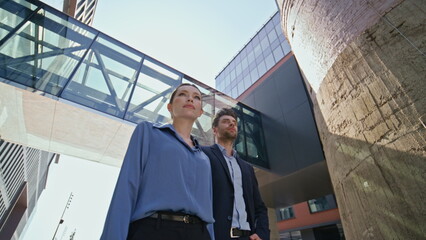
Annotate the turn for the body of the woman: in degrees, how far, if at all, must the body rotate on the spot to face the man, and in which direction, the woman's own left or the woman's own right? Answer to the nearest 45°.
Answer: approximately 90° to the woman's own left

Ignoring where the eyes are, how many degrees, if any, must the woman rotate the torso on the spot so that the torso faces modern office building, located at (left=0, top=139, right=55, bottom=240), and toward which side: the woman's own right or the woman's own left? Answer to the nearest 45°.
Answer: approximately 180°

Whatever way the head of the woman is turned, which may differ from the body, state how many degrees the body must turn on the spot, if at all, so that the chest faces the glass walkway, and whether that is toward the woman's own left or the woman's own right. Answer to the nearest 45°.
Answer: approximately 180°

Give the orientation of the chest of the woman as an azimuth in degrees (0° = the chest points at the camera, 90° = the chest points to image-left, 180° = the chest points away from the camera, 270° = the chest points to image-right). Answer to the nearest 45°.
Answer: approximately 315°
